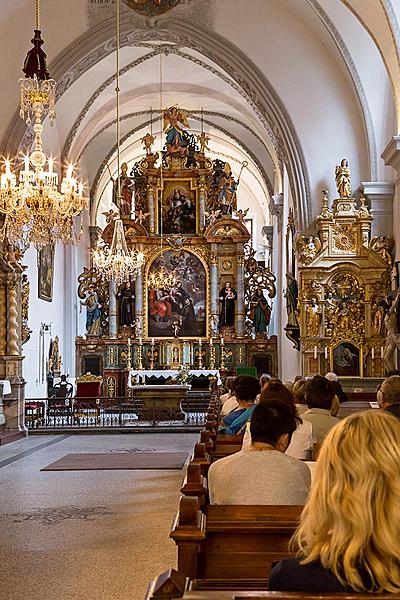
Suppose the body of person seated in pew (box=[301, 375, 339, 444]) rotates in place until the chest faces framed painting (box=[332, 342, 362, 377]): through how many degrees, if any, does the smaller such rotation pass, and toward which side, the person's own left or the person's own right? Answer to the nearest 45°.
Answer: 0° — they already face it

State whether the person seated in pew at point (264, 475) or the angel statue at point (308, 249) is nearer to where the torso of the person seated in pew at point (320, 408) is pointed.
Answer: the angel statue

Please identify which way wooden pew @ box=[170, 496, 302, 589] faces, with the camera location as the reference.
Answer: facing away from the viewer

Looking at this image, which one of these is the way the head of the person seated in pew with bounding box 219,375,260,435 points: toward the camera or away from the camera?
away from the camera

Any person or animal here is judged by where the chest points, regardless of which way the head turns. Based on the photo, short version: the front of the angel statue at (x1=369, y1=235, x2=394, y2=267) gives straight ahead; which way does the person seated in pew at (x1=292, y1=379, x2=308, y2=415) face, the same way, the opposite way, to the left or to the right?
the opposite way

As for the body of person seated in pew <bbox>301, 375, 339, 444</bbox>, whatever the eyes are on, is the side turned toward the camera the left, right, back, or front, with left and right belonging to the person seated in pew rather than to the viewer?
back

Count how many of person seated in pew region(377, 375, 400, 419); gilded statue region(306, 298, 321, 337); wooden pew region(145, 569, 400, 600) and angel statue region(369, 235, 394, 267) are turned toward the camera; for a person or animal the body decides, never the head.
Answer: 2

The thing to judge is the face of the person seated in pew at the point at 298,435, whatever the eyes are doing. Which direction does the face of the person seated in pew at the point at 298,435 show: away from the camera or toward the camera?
away from the camera

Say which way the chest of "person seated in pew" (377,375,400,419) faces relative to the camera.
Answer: away from the camera

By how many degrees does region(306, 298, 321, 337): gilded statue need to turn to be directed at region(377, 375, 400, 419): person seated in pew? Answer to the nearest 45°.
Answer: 0° — it already faces them

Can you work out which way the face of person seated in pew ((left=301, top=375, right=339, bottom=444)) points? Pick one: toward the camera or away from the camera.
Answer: away from the camera

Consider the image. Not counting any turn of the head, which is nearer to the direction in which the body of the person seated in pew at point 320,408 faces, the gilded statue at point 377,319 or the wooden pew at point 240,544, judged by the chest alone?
the gilded statue

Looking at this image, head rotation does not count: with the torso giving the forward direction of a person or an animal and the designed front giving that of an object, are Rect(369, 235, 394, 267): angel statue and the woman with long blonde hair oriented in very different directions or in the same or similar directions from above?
very different directions

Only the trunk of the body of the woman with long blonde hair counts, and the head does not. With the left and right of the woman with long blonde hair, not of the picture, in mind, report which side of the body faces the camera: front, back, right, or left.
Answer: back
